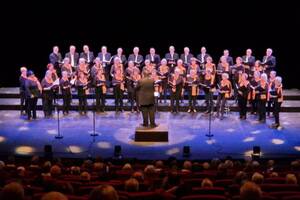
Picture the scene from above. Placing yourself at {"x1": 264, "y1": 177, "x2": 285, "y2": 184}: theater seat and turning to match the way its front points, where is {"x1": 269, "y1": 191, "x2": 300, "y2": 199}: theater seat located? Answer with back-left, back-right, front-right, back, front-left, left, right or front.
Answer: back

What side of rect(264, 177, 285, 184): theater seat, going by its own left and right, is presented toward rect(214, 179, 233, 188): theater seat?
left

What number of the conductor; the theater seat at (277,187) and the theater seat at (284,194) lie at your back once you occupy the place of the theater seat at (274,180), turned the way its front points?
2

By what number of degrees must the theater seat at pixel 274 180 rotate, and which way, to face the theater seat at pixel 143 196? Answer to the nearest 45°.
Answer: approximately 135° to its left

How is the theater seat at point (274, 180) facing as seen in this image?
away from the camera

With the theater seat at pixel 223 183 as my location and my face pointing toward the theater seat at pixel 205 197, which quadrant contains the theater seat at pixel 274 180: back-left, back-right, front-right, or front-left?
back-left

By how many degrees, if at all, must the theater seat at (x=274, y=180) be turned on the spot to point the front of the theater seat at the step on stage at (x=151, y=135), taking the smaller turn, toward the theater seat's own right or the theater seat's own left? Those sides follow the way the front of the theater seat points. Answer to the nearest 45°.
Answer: approximately 45° to the theater seat's own left

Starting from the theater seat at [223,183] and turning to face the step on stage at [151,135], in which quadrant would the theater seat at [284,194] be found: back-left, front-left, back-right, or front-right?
back-right

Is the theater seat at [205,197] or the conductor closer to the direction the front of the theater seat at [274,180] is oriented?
the conductor

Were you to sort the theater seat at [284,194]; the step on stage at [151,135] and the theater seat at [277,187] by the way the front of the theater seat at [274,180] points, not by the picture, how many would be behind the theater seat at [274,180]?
2

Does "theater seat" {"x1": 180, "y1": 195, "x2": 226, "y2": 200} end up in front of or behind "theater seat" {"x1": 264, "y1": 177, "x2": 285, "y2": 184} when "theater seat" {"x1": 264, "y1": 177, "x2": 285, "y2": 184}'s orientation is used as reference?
behind

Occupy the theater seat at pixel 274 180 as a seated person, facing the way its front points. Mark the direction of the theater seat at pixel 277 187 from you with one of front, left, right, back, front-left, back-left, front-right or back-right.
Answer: back
